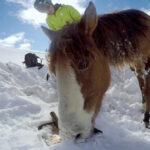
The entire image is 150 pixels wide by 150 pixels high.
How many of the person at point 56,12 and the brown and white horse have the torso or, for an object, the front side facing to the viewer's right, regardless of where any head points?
0

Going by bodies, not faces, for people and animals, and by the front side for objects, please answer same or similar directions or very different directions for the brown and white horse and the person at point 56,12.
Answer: same or similar directions

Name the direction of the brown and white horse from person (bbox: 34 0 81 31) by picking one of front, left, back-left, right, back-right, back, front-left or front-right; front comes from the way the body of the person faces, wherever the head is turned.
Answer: front-left

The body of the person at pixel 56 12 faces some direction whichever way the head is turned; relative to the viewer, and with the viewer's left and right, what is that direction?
facing the viewer and to the left of the viewer

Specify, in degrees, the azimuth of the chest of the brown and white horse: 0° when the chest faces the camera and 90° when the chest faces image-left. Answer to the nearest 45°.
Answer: approximately 45°

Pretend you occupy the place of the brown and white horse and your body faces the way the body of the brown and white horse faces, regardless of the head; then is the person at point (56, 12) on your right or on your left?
on your right
